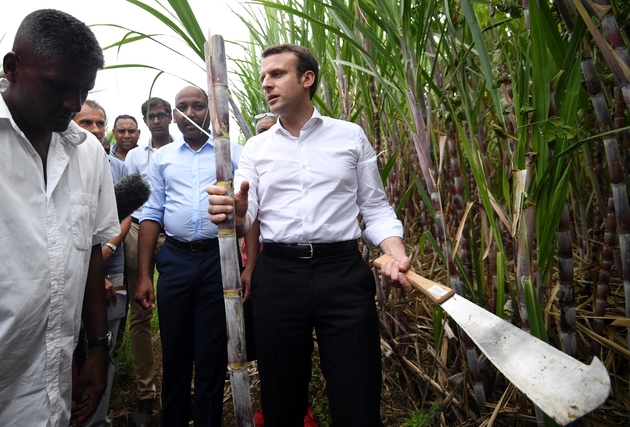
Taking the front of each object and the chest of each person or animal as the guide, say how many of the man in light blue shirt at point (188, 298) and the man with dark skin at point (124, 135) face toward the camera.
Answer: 2

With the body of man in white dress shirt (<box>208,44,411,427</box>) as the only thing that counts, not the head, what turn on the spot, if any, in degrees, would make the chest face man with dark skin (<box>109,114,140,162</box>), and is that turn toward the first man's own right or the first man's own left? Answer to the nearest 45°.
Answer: approximately 135° to the first man's own right

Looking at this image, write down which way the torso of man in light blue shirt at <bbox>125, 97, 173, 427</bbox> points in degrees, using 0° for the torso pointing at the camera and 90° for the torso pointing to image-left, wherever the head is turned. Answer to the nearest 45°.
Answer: approximately 0°

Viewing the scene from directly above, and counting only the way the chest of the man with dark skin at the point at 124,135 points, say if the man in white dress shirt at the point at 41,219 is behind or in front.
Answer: in front

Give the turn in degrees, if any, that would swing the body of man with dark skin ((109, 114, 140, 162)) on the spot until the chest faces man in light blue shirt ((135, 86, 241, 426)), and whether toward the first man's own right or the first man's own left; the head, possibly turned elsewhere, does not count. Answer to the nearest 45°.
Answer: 0° — they already face them
